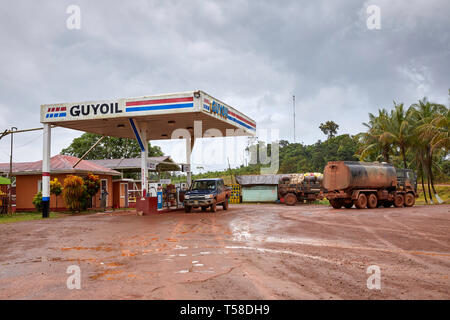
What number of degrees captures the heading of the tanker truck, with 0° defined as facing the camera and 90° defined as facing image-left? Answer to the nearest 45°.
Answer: approximately 225°

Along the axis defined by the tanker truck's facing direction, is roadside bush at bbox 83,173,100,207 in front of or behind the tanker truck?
behind

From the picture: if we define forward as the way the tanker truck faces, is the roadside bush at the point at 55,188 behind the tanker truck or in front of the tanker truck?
behind

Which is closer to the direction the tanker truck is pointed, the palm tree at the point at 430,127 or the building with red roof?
the palm tree

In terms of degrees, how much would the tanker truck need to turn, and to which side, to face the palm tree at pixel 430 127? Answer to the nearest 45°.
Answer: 0° — it already faces it

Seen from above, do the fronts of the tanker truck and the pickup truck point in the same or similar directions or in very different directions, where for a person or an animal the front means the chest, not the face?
very different directions

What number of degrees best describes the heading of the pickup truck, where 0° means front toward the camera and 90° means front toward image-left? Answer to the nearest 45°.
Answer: approximately 45°

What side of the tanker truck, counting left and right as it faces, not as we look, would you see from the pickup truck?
back

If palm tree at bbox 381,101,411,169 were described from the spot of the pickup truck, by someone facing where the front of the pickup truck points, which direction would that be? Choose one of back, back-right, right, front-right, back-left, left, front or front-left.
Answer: back

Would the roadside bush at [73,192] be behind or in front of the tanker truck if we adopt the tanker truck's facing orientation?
behind

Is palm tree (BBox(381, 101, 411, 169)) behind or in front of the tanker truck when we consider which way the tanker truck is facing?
in front

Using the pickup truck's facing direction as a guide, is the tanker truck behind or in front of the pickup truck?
behind
